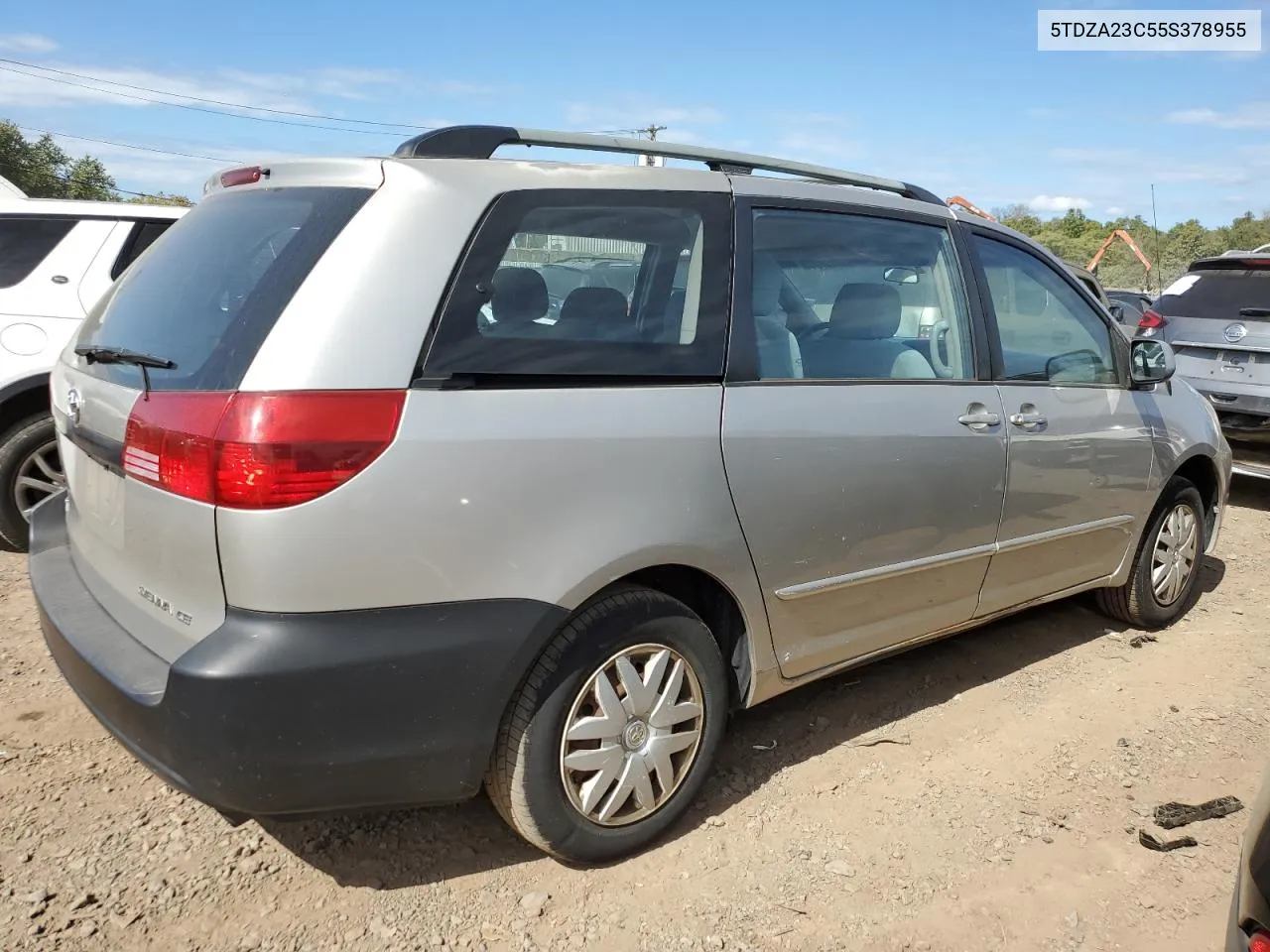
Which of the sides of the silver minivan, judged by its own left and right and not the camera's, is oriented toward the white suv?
left

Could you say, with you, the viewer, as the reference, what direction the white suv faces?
facing to the right of the viewer

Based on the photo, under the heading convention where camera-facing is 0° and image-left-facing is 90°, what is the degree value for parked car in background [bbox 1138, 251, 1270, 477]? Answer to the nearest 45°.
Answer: approximately 180°

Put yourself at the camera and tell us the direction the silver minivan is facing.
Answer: facing away from the viewer and to the right of the viewer

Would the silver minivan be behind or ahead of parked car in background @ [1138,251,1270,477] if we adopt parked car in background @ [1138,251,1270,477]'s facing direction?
behind
